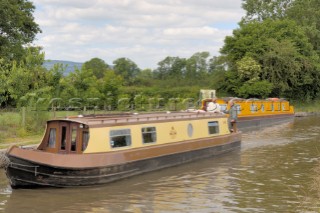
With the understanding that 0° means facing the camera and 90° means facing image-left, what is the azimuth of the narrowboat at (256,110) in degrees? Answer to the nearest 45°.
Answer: approximately 45°

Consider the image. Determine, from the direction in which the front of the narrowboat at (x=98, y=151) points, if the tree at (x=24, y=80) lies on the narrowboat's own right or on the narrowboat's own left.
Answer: on the narrowboat's own right

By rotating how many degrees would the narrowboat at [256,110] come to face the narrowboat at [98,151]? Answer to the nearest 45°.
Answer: approximately 45° to its left

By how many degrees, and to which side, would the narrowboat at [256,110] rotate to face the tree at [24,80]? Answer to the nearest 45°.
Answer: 0° — it already faces it

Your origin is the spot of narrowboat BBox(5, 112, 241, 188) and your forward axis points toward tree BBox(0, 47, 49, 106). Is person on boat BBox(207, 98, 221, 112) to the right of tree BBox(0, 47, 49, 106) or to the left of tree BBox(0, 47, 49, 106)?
right

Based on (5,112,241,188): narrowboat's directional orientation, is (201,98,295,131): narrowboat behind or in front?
behind

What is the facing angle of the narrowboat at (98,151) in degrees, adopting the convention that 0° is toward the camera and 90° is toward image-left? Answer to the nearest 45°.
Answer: approximately 45°

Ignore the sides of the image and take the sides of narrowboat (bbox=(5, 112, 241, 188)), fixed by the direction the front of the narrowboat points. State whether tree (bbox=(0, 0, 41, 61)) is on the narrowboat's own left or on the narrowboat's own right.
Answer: on the narrowboat's own right
